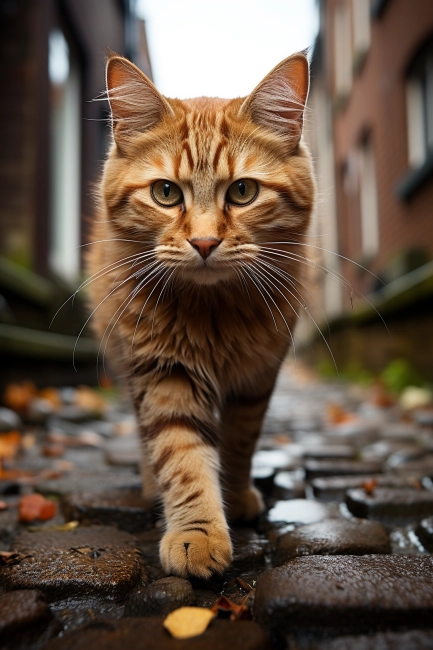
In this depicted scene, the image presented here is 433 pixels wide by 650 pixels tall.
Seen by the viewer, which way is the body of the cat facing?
toward the camera
